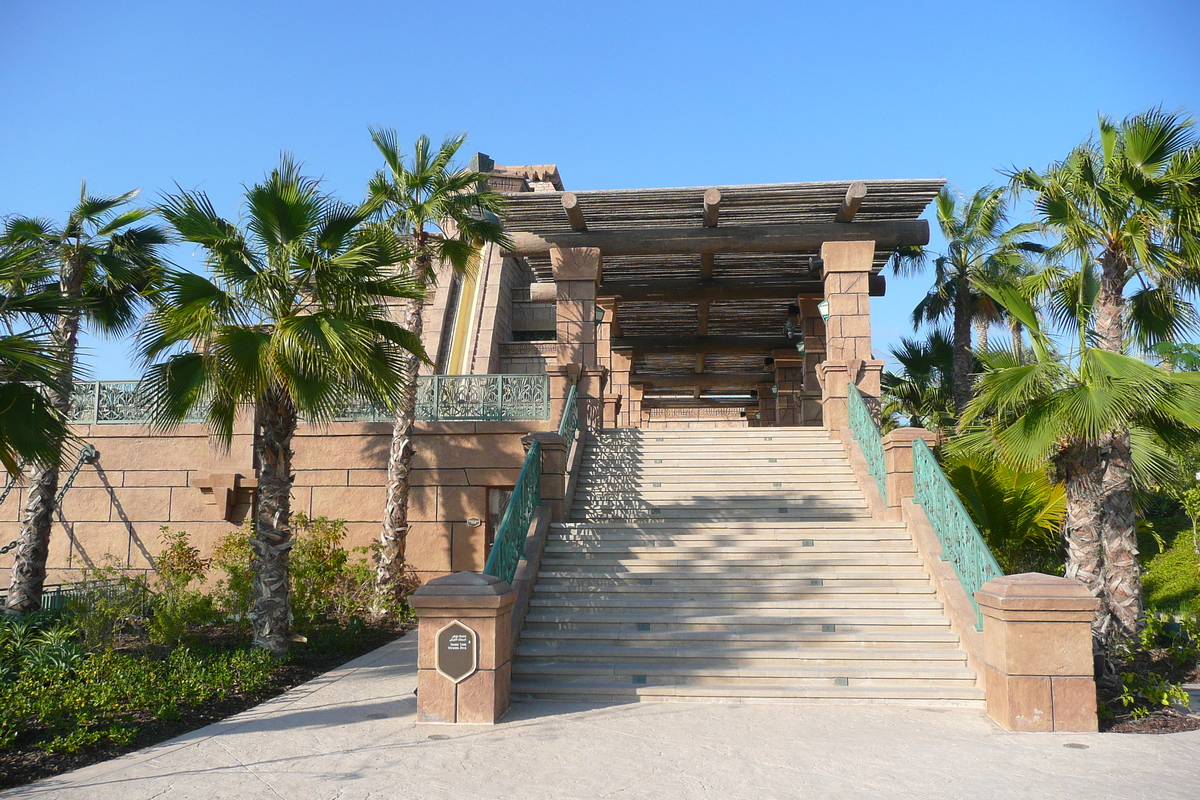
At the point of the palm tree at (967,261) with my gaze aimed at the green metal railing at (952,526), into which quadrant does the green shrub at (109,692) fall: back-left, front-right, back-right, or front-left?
front-right

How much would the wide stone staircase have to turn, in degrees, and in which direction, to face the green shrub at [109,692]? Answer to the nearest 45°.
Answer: approximately 45° to its right

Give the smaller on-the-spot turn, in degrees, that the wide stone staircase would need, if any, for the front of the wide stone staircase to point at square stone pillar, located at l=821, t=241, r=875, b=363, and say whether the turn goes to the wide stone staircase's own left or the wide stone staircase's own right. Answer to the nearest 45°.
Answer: approximately 180°

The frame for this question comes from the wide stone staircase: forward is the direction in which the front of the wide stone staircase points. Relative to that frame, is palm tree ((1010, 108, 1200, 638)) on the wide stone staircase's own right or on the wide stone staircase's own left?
on the wide stone staircase's own left

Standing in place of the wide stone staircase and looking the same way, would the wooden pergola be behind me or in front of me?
behind

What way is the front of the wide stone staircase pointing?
toward the camera

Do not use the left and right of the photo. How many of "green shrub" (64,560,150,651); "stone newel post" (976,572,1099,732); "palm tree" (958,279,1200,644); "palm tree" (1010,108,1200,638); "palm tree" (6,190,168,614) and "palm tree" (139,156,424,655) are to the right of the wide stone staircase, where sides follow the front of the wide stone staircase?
3

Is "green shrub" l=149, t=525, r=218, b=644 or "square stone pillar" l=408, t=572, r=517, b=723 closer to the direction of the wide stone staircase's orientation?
the square stone pillar

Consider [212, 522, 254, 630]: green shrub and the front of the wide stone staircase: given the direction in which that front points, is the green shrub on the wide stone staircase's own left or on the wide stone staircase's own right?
on the wide stone staircase's own right

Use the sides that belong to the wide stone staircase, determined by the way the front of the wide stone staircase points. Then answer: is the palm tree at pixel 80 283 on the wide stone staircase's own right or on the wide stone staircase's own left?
on the wide stone staircase's own right

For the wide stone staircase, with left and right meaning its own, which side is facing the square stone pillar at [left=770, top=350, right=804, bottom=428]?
back

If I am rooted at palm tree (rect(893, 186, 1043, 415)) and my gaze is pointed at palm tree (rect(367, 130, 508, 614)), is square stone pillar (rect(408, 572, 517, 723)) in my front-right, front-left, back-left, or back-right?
front-left

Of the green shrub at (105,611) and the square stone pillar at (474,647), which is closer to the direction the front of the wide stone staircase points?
the square stone pillar

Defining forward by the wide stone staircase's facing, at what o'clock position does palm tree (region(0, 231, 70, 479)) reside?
The palm tree is roughly at 2 o'clock from the wide stone staircase.

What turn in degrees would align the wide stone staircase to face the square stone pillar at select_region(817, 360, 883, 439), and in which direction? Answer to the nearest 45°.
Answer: approximately 180°

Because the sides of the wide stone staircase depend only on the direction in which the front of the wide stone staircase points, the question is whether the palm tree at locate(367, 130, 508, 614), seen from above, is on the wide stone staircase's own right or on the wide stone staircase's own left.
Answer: on the wide stone staircase's own right
